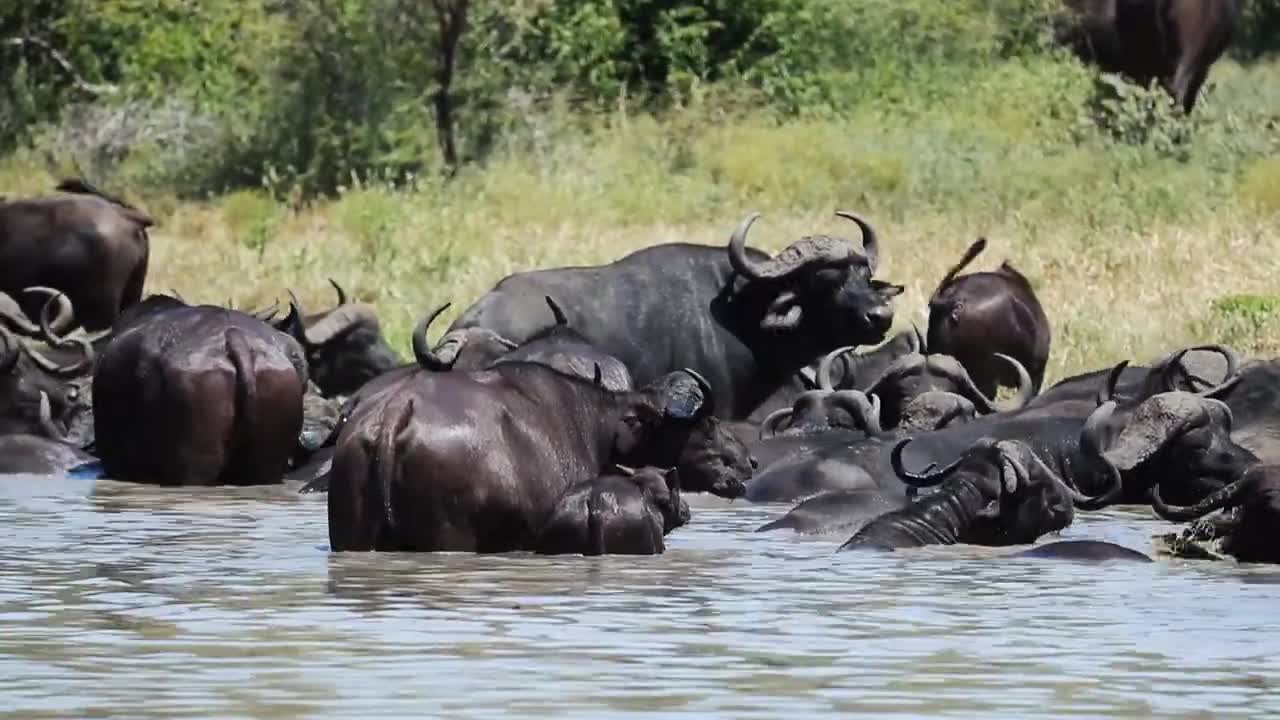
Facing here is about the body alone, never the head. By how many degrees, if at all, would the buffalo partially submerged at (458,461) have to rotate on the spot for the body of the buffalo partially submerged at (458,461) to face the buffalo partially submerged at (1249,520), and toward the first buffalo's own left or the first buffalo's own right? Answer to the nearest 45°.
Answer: approximately 45° to the first buffalo's own right

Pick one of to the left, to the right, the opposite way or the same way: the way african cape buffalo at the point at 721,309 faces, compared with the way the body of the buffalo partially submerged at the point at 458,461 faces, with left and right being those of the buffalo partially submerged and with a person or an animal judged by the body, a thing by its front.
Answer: to the right

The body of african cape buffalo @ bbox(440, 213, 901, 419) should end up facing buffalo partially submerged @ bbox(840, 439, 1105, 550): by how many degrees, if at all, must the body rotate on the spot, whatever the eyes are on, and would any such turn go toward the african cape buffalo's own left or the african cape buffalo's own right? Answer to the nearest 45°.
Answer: approximately 45° to the african cape buffalo's own right

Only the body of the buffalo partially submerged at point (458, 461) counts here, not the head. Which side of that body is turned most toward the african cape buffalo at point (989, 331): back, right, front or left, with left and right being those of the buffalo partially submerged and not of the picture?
front

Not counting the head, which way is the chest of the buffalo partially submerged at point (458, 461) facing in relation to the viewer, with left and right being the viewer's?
facing away from the viewer and to the right of the viewer

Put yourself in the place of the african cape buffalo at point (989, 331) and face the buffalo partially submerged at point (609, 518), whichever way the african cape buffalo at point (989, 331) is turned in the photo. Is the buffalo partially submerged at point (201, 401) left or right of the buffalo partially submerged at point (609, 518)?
right

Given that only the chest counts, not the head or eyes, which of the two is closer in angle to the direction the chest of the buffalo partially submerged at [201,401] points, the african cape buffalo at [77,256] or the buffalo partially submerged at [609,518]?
the african cape buffalo

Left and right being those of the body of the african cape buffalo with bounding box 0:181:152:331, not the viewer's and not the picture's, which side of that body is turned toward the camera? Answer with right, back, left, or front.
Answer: left

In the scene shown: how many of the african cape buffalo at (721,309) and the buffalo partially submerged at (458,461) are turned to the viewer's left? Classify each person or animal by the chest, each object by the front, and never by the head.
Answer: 0

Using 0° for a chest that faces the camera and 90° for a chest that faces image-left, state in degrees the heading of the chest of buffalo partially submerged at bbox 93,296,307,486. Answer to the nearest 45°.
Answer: approximately 135°
